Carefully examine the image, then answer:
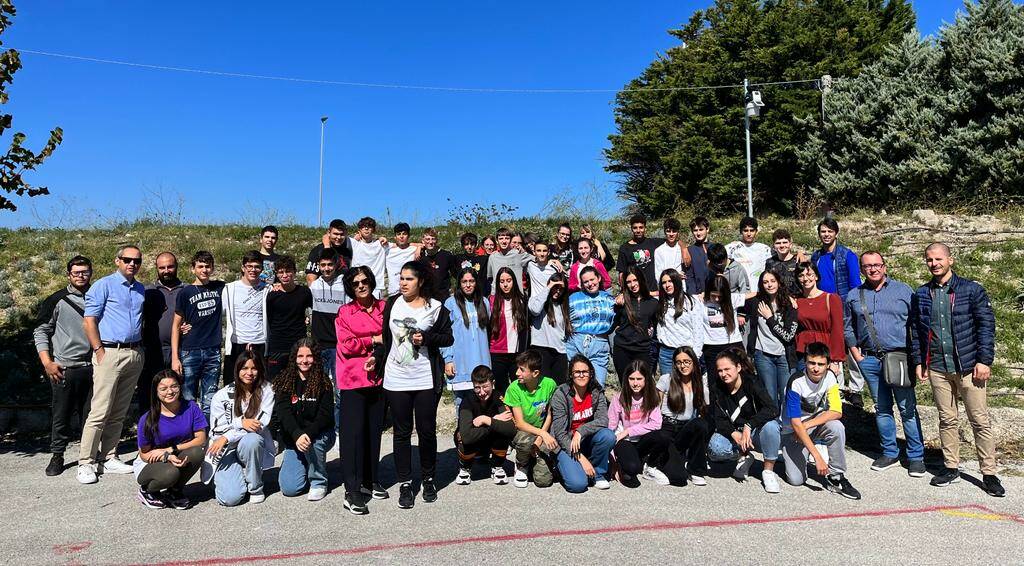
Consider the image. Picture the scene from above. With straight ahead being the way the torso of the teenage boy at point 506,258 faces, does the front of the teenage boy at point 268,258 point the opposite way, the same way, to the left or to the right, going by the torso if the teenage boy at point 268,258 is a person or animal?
the same way

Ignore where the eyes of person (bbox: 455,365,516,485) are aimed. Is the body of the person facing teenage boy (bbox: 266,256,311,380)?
no

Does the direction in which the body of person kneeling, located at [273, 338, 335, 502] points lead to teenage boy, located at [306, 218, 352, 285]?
no

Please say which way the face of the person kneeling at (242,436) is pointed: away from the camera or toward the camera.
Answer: toward the camera

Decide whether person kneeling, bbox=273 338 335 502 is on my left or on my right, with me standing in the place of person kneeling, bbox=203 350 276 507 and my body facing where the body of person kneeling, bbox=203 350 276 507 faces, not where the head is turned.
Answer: on my left

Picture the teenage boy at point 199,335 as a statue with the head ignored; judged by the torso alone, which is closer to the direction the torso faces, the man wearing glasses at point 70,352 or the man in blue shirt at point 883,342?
the man in blue shirt

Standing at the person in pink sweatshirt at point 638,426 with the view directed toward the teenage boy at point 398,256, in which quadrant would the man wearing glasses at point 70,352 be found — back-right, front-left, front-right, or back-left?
front-left

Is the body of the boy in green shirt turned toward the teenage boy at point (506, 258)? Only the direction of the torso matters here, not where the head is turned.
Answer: no

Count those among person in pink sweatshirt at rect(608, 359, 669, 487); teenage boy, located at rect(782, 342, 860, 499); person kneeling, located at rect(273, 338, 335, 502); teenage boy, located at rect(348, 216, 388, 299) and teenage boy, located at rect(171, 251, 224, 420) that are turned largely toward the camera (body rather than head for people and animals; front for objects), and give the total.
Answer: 5

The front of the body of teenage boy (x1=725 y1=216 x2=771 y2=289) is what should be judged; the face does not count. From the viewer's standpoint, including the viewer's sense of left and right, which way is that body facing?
facing the viewer

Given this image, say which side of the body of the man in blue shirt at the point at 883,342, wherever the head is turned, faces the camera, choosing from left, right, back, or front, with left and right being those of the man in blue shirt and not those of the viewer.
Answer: front

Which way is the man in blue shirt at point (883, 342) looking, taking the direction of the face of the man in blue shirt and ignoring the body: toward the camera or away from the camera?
toward the camera

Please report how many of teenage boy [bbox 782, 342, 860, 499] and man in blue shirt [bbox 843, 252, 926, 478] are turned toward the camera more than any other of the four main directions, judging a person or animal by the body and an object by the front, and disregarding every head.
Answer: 2

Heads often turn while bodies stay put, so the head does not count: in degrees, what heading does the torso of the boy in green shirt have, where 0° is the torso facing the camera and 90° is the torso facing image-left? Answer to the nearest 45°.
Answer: approximately 0°

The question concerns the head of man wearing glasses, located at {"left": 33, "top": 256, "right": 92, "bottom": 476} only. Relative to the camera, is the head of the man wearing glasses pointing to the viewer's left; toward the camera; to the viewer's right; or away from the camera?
toward the camera

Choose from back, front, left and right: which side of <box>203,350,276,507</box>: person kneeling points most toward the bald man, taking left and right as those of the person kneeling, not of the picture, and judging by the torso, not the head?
left

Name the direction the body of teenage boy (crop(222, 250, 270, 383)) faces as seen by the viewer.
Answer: toward the camera
